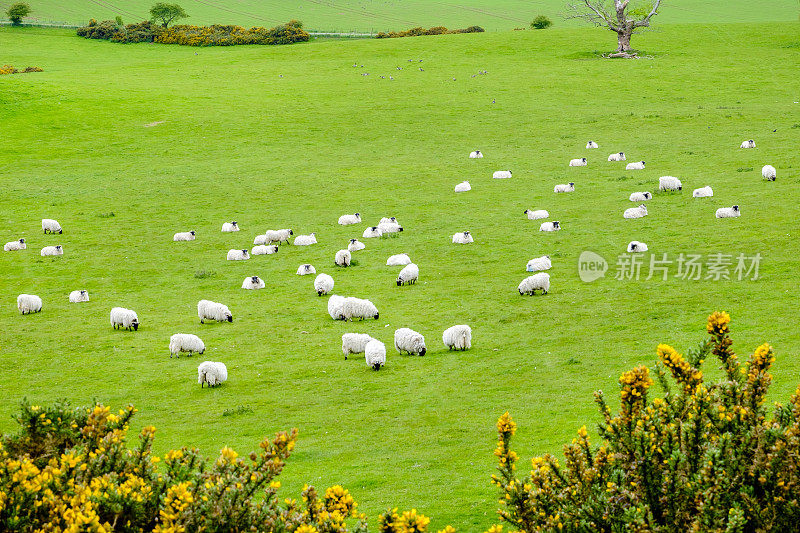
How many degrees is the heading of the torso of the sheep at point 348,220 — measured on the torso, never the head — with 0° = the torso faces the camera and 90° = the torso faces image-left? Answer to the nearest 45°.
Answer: approximately 270°

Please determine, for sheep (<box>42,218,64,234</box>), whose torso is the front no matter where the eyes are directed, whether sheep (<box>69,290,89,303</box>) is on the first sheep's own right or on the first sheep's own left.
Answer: on the first sheep's own right

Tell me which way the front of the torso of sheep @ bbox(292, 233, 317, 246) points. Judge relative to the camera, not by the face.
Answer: to the viewer's right

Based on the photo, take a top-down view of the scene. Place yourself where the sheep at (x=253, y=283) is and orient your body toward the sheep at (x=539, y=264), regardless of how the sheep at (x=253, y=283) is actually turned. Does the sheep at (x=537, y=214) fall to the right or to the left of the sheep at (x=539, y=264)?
left

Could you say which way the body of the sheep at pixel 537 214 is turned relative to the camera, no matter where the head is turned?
to the viewer's left

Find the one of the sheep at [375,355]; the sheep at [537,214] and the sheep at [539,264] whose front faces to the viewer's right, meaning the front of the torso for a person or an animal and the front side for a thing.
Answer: the sheep at [539,264]

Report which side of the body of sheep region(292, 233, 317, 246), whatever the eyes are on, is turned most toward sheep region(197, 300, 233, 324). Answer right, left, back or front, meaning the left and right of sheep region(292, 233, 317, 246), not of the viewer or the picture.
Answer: right

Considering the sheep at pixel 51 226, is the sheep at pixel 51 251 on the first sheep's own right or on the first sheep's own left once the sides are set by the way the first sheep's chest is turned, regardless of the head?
on the first sheep's own right

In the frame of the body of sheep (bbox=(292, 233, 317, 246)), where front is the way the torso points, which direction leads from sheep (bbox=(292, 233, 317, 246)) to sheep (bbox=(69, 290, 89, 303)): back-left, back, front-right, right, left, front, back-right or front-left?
back-right

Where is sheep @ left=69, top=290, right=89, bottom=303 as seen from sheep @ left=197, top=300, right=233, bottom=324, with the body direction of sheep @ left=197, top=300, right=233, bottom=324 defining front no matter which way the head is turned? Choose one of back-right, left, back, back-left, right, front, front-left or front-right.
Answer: back-left
